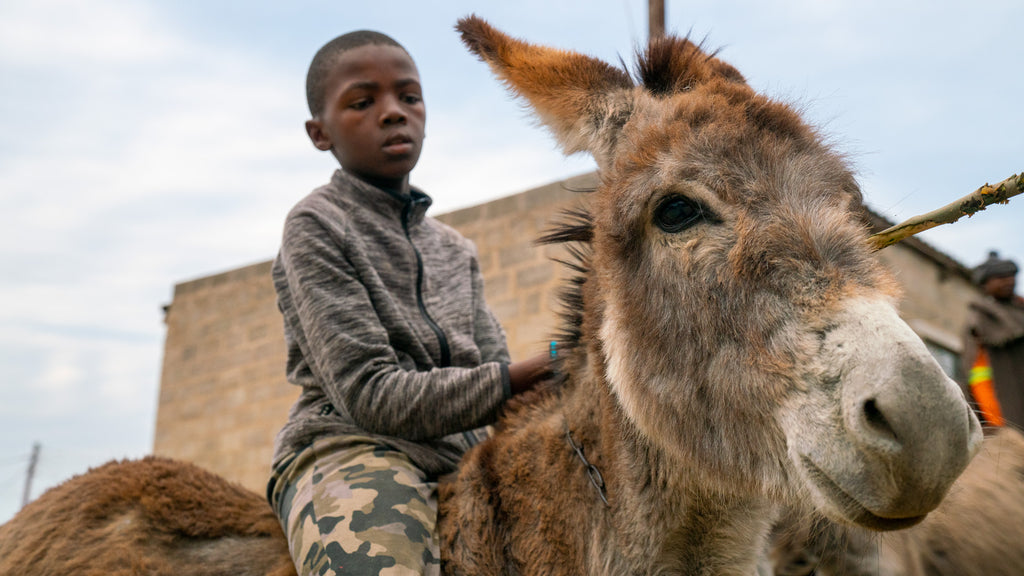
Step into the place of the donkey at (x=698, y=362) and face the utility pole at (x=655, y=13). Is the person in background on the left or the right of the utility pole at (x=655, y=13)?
right

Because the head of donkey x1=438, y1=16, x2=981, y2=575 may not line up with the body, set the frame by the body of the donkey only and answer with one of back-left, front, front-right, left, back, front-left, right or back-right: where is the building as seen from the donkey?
back

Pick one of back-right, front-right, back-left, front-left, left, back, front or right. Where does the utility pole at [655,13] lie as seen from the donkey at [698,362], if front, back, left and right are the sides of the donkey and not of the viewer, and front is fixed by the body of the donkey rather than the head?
back-left

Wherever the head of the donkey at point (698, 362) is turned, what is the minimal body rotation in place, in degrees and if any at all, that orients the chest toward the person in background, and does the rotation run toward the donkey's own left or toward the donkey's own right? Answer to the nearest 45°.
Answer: approximately 90° to the donkey's own left

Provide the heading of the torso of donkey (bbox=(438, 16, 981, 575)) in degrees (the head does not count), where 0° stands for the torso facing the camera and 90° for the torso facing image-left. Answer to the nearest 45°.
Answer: approximately 315°
